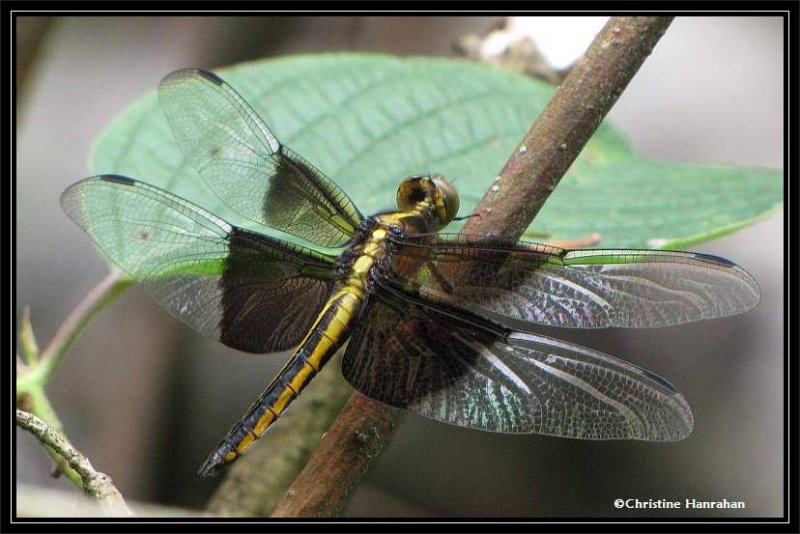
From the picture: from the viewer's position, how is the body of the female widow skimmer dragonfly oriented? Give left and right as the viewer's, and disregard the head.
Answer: facing away from the viewer and to the right of the viewer
